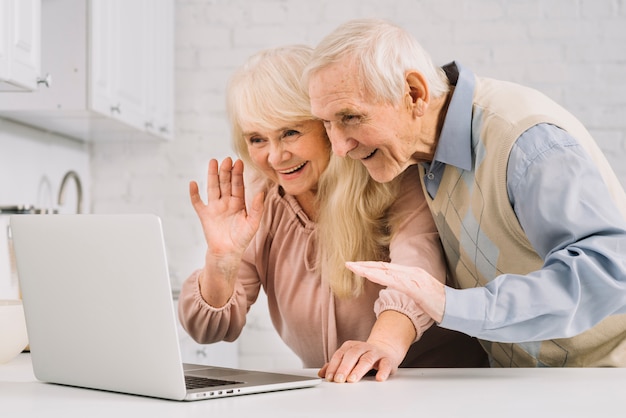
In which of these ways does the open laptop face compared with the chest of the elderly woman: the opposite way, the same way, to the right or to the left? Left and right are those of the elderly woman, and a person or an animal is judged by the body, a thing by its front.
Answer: the opposite way

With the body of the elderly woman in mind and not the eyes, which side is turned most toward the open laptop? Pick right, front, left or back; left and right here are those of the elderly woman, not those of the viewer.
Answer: front

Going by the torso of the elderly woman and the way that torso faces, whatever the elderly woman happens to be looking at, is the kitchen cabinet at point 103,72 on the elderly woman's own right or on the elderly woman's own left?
on the elderly woman's own right

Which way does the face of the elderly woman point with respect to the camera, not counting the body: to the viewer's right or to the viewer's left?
to the viewer's left

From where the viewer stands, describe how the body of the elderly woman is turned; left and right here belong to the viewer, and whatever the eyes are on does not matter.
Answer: facing the viewer and to the left of the viewer

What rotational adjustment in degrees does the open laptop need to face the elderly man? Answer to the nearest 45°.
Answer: approximately 45° to its right

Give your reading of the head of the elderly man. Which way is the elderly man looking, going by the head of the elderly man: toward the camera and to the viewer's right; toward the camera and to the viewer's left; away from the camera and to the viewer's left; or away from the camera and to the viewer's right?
toward the camera and to the viewer's left

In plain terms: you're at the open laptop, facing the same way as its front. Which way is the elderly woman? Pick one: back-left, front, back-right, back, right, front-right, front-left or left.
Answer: front

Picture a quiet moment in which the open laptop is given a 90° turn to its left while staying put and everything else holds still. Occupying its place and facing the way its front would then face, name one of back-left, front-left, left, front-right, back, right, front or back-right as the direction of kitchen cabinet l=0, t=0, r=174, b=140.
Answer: front-right

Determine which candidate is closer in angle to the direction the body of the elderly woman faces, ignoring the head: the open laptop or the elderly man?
the open laptop

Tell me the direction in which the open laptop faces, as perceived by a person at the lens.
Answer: facing away from the viewer and to the right of the viewer
